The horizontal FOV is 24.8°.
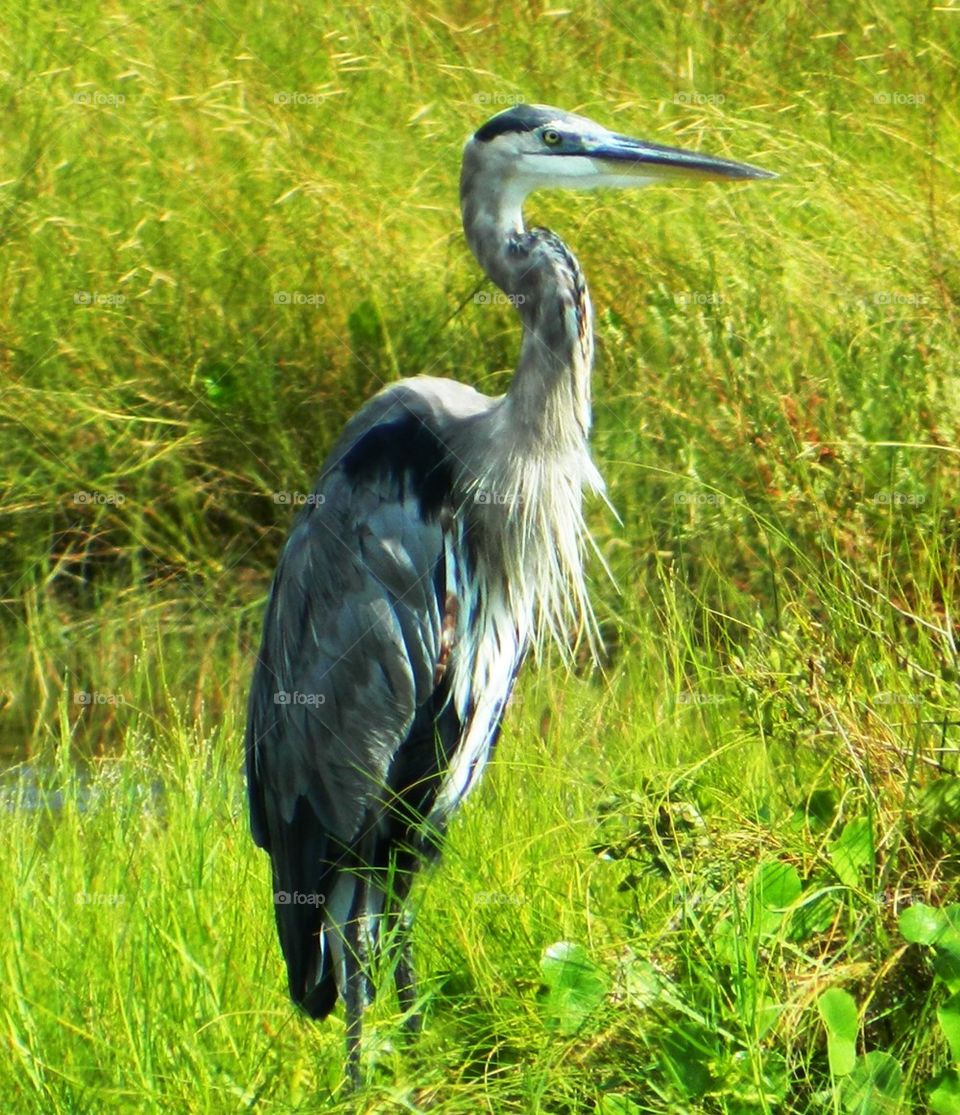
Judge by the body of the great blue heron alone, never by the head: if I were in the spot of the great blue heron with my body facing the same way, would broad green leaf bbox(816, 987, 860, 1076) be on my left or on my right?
on my right

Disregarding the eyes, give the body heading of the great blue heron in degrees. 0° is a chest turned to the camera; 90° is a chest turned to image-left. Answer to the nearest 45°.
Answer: approximately 270°

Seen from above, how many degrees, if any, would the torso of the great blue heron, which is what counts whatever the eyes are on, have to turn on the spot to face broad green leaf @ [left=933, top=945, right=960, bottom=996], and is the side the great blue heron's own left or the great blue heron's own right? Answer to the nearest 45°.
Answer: approximately 45° to the great blue heron's own right
